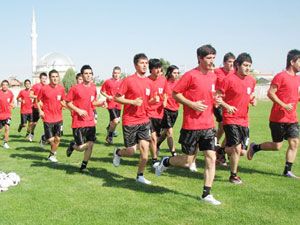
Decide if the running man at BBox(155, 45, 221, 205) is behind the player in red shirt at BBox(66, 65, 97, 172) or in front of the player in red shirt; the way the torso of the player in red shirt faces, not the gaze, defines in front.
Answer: in front

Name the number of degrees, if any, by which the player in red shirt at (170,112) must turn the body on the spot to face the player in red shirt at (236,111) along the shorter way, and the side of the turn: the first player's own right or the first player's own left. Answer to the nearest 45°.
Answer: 0° — they already face them

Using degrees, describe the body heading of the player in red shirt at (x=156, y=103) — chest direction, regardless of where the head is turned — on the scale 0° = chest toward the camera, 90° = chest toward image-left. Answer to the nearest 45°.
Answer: approximately 315°

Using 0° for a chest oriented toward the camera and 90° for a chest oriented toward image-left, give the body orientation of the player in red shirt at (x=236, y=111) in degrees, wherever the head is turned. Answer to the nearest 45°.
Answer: approximately 315°

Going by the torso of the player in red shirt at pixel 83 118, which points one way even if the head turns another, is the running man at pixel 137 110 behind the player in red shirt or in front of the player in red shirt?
in front

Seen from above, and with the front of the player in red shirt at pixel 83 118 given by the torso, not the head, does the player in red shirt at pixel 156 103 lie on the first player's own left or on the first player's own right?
on the first player's own left

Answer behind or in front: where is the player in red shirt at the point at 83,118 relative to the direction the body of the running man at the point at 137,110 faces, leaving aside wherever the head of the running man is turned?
behind

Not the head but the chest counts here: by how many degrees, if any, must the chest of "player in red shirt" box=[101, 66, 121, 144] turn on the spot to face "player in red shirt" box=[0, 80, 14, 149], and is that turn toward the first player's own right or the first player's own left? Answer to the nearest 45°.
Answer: approximately 135° to the first player's own right

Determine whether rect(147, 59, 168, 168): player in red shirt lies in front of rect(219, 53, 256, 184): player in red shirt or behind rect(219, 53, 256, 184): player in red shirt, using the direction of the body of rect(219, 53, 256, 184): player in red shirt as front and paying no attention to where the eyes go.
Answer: behind

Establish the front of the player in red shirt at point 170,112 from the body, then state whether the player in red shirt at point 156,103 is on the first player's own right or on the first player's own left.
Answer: on the first player's own right
